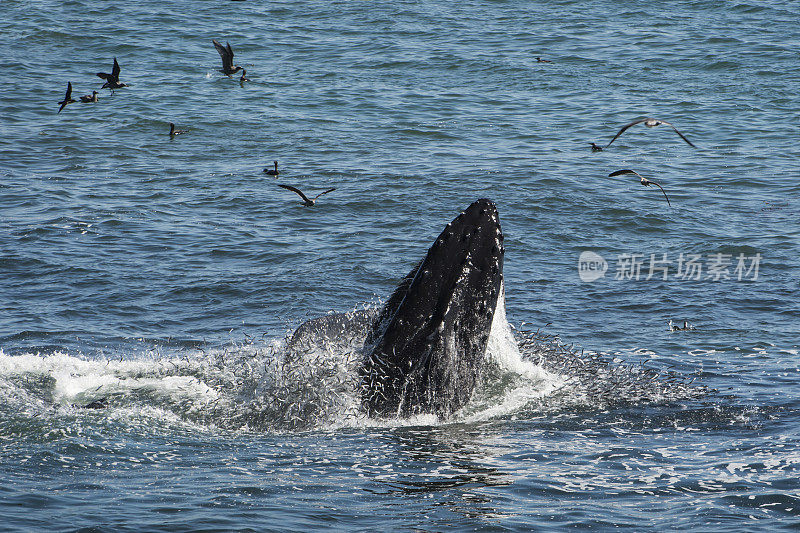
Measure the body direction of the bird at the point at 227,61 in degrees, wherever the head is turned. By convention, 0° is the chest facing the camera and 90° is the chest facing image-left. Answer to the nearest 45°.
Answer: approximately 270°

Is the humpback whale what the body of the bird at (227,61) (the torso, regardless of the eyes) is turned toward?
no
